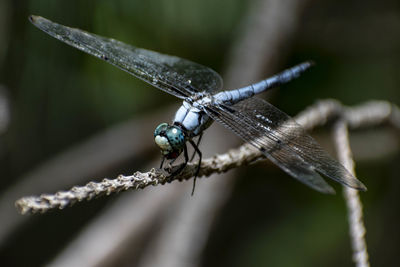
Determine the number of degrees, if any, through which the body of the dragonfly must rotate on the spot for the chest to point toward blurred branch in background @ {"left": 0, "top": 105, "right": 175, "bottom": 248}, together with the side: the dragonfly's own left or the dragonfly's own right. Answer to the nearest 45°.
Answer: approximately 90° to the dragonfly's own right

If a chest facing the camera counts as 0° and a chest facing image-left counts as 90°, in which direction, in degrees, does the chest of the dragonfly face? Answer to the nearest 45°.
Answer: approximately 45°

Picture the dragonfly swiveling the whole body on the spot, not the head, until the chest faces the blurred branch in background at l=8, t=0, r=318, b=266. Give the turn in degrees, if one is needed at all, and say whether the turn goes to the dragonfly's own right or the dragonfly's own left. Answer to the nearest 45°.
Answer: approximately 135° to the dragonfly's own right
